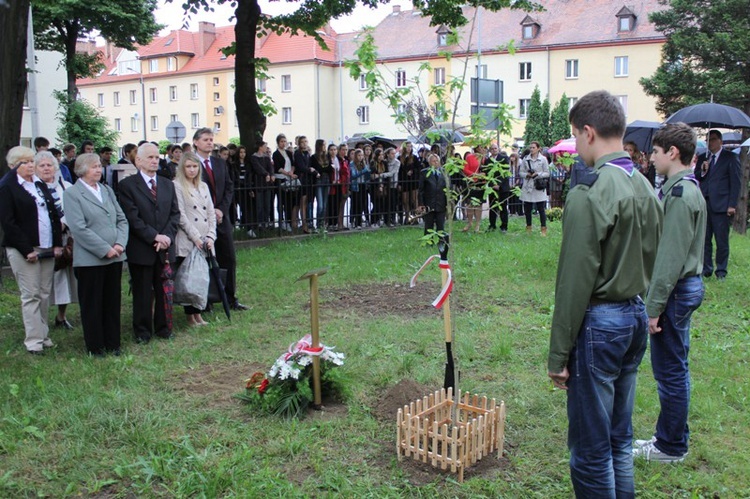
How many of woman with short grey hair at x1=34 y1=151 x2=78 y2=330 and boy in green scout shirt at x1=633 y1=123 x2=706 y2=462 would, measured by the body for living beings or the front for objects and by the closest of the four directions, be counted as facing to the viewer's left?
1

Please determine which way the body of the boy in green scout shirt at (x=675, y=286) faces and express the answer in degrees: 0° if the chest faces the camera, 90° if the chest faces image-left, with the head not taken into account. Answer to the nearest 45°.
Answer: approximately 90°

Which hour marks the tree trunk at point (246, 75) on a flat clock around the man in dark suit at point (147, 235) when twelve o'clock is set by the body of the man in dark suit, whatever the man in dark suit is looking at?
The tree trunk is roughly at 8 o'clock from the man in dark suit.

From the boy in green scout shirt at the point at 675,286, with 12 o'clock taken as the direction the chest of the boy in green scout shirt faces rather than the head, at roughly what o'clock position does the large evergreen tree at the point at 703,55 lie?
The large evergreen tree is roughly at 3 o'clock from the boy in green scout shirt.

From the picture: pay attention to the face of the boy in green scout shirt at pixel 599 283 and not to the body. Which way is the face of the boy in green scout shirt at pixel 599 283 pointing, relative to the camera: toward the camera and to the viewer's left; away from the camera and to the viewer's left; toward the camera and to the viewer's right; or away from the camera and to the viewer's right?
away from the camera and to the viewer's left

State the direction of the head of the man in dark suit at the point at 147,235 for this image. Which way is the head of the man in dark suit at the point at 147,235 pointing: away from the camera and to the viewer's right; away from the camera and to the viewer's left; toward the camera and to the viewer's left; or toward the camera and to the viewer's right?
toward the camera and to the viewer's right
